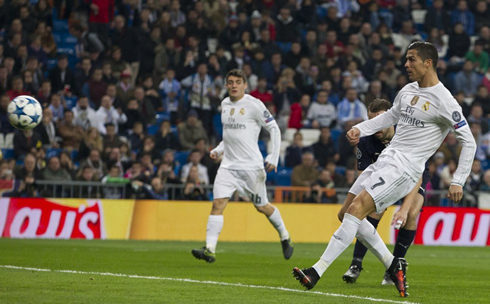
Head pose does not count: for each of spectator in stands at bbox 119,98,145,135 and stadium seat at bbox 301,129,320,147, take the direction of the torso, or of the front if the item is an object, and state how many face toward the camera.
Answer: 2

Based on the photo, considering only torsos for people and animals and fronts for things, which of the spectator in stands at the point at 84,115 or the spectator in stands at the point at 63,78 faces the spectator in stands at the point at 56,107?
the spectator in stands at the point at 63,78

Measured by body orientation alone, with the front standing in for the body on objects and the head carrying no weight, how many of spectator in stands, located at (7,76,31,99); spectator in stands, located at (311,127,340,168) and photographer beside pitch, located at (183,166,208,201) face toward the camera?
3

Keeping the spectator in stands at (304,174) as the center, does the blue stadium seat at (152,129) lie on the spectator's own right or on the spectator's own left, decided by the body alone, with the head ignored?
on the spectator's own right

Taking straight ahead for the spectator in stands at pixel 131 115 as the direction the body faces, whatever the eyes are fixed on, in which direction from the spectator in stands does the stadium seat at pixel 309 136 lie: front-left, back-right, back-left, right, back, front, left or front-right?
left

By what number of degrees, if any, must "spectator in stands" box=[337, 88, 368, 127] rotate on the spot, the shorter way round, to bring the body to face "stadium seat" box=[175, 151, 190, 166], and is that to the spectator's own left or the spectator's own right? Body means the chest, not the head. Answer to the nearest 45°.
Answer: approximately 45° to the spectator's own right

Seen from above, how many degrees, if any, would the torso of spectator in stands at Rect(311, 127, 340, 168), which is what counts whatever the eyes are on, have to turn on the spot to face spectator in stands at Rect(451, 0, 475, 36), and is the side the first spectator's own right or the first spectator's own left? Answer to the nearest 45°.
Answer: approximately 135° to the first spectator's own left

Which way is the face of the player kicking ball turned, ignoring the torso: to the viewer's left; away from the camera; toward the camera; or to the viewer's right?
to the viewer's left

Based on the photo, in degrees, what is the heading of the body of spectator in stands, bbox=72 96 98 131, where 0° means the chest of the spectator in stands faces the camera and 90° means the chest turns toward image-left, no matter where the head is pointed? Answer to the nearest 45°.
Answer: approximately 0°
